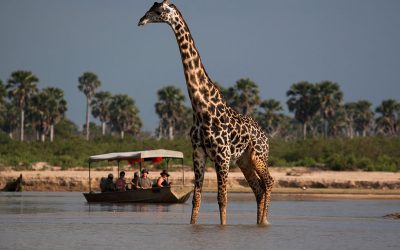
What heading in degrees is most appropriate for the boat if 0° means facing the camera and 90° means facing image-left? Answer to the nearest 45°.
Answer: approximately 315°

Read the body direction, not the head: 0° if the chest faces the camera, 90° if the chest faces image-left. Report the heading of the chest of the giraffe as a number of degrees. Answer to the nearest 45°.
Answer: approximately 45°
